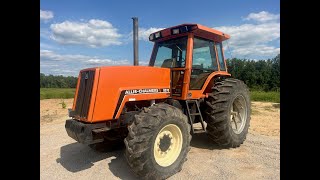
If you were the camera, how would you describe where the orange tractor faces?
facing the viewer and to the left of the viewer
